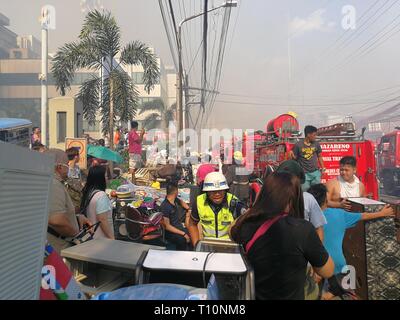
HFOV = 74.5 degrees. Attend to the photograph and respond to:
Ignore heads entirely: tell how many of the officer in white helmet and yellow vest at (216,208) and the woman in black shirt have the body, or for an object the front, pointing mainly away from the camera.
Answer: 1

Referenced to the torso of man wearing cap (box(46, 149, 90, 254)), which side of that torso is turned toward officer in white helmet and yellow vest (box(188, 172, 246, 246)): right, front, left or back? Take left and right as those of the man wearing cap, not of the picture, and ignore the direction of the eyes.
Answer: front

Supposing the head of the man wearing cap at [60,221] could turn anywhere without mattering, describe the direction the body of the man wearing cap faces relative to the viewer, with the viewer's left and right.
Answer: facing to the right of the viewer

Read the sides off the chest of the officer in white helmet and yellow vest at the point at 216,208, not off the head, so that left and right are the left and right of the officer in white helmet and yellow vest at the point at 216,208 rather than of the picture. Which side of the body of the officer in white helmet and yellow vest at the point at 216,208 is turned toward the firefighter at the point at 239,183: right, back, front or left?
back

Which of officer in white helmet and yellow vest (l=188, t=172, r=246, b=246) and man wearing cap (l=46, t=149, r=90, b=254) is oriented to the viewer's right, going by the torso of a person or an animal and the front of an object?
the man wearing cap

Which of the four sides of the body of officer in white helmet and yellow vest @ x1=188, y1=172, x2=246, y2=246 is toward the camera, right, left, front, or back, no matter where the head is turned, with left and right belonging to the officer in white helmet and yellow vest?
front

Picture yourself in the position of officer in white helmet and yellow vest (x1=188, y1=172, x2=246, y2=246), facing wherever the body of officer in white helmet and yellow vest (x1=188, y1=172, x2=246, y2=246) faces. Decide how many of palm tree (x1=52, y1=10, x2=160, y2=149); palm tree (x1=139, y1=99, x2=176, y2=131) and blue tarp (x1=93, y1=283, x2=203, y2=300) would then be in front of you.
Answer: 1

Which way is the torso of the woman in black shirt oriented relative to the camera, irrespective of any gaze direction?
away from the camera

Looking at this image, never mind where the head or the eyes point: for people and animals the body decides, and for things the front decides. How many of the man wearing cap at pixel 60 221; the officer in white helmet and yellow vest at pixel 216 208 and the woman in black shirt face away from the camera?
1

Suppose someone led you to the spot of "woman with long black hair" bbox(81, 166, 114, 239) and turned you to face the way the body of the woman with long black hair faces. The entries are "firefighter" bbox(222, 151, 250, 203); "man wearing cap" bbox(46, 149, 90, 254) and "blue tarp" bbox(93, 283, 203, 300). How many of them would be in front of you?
1

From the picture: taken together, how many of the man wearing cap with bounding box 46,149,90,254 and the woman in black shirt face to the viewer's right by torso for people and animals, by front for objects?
1

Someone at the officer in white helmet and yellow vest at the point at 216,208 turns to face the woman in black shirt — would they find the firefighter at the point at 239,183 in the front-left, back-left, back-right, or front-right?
back-left

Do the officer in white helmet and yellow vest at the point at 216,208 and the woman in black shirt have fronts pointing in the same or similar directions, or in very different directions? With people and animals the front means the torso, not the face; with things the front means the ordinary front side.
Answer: very different directions
